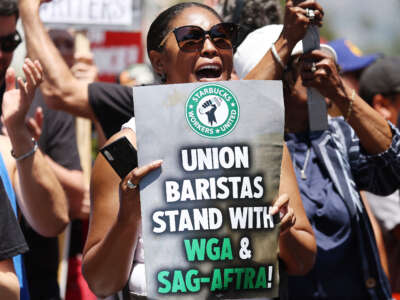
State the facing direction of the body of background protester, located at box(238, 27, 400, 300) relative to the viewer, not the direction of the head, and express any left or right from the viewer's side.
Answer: facing the viewer and to the left of the viewer

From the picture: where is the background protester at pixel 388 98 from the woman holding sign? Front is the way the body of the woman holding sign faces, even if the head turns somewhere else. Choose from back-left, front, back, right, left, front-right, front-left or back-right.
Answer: back-left

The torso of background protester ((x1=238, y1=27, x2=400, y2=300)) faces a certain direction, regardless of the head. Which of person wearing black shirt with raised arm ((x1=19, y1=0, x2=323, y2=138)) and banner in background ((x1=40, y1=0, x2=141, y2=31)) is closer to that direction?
the person wearing black shirt with raised arm

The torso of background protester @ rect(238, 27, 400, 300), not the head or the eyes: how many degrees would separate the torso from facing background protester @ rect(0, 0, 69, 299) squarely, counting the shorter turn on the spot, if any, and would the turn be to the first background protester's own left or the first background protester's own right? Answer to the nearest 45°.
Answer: approximately 45° to the first background protester's own right

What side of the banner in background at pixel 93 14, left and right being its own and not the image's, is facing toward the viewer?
front

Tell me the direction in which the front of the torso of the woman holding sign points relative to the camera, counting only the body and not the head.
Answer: toward the camera

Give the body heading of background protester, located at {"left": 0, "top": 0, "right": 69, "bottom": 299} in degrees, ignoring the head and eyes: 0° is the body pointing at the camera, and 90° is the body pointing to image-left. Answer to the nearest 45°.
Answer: approximately 315°

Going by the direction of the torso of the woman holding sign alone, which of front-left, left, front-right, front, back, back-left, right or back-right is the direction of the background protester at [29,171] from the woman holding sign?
back-right

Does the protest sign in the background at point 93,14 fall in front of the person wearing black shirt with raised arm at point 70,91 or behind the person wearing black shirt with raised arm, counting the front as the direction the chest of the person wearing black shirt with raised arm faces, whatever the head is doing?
behind

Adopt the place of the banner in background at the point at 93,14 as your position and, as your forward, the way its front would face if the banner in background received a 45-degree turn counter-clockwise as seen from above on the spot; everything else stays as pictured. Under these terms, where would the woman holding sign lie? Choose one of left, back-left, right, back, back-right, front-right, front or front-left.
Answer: front-right

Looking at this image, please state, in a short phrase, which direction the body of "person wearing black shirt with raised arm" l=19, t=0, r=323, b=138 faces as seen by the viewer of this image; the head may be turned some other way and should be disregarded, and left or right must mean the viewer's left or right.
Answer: facing the viewer
